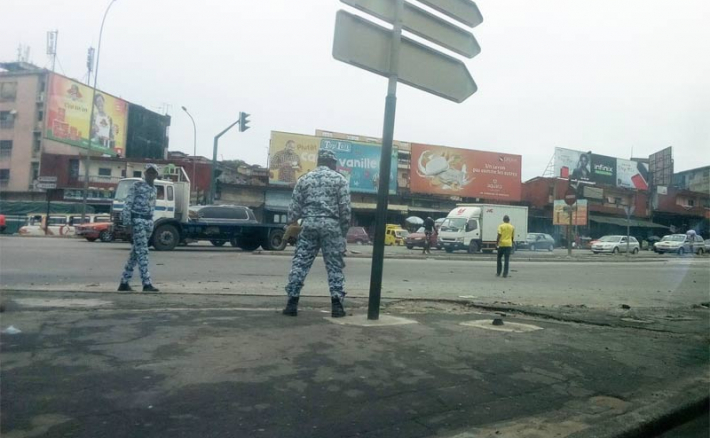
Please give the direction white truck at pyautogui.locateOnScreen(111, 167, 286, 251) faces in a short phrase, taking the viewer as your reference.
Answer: facing the viewer and to the left of the viewer

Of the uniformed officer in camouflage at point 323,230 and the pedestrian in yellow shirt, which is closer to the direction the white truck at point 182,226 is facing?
the uniformed officer in camouflage

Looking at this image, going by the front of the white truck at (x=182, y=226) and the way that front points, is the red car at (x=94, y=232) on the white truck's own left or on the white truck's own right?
on the white truck's own right

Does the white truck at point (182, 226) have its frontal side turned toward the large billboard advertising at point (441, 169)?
no

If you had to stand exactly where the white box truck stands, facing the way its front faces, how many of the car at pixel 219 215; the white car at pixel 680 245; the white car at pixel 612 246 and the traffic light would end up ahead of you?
2

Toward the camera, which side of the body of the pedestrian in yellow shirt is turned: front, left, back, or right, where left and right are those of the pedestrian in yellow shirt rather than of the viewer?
back

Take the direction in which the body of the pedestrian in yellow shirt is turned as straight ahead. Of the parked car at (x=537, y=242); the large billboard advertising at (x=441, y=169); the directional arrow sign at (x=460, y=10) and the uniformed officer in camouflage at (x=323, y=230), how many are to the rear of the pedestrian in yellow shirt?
2

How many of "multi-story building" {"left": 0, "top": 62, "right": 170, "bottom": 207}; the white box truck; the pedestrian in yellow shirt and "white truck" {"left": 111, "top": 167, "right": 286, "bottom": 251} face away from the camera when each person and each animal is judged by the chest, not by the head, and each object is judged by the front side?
1

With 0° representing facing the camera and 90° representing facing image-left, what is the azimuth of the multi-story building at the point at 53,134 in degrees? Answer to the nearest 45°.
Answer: approximately 315°

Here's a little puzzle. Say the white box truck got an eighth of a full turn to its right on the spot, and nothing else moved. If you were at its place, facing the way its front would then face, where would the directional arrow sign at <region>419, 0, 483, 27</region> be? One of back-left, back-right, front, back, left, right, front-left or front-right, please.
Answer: left

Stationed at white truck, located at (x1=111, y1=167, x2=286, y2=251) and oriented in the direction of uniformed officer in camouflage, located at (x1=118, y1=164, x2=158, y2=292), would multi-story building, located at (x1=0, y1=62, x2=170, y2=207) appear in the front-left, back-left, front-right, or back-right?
back-right

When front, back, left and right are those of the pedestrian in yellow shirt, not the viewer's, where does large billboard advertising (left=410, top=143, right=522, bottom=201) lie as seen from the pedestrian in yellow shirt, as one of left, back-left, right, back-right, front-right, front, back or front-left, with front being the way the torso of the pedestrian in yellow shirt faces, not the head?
front

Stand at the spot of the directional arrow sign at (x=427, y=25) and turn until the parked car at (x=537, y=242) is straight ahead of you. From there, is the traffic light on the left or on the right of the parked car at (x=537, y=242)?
left

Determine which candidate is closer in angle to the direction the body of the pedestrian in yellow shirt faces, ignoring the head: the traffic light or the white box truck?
the white box truck

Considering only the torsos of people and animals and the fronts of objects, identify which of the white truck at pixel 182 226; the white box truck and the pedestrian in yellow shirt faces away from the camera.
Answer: the pedestrian in yellow shirt

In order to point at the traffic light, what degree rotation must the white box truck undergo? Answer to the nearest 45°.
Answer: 0° — it already faces it

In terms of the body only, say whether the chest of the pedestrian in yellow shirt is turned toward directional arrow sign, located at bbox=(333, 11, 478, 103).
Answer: no
